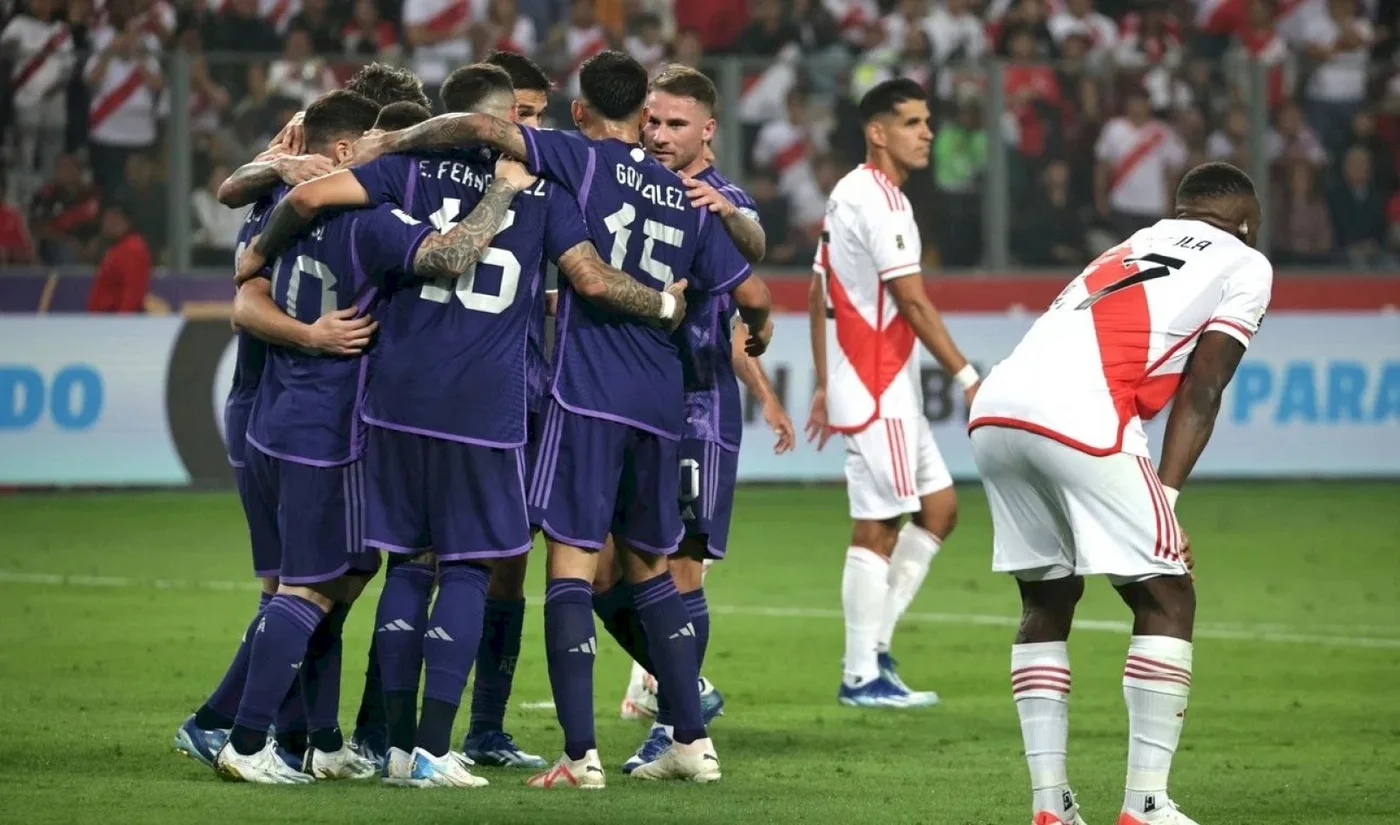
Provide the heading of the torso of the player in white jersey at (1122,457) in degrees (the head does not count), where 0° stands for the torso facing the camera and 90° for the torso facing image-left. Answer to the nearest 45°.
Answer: approximately 225°

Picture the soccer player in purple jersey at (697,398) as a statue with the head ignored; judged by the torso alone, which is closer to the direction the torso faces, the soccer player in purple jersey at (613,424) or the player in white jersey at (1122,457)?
the soccer player in purple jersey

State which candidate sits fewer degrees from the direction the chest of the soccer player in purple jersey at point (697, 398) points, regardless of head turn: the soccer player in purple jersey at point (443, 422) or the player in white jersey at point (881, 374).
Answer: the soccer player in purple jersey

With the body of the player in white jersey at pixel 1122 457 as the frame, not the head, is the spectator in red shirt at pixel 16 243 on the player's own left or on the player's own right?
on the player's own left

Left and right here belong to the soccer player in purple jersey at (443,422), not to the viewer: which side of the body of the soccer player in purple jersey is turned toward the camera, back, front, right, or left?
back

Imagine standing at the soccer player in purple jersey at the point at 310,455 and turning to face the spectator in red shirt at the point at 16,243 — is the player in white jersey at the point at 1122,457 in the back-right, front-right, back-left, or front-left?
back-right

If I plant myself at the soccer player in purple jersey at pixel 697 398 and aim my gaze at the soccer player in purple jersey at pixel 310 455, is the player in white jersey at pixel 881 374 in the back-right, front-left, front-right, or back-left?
back-right

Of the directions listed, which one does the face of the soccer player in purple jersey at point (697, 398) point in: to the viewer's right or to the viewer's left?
to the viewer's left

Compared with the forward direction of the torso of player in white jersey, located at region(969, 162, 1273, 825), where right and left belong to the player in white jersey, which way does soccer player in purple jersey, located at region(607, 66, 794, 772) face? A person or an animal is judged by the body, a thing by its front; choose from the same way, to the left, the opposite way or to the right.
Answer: the opposite way

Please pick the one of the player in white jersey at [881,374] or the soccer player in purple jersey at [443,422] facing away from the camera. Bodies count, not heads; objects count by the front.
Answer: the soccer player in purple jersey

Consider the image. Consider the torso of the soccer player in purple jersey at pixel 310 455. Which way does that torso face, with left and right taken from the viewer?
facing away from the viewer and to the right of the viewer
